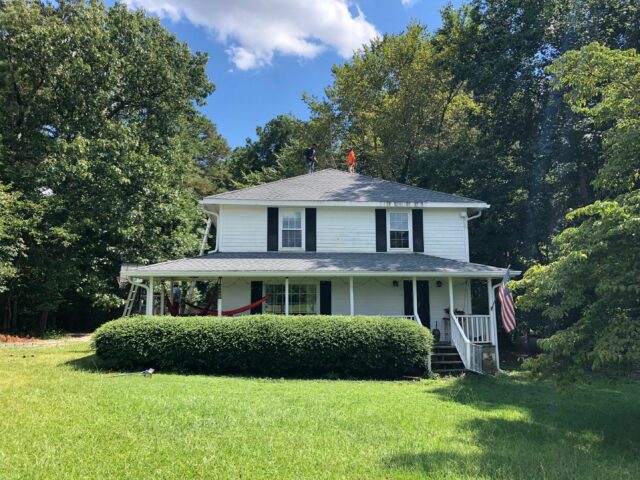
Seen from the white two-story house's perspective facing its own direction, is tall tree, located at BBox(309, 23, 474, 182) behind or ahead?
behind

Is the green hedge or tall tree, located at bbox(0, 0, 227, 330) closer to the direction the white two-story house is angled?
the green hedge

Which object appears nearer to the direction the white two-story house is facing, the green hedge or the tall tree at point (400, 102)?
the green hedge

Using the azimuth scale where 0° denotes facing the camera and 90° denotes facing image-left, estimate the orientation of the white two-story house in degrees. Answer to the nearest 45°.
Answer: approximately 0°

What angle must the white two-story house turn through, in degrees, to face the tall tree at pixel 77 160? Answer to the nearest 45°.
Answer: approximately 135° to its right
